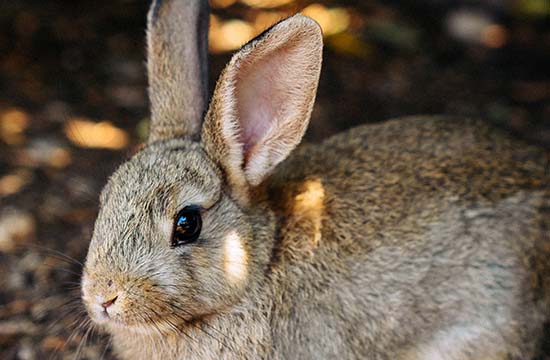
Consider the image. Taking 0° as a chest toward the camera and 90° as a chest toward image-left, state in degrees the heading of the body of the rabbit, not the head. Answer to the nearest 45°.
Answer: approximately 90°
